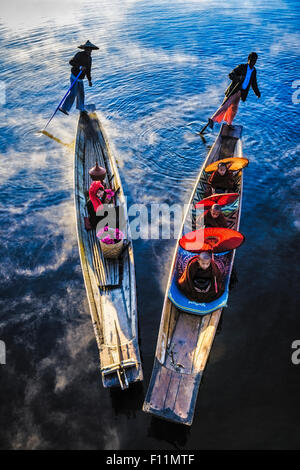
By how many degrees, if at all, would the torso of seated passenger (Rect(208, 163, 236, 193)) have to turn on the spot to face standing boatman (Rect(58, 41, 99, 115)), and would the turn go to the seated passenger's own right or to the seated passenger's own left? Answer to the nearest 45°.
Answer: approximately 135° to the seated passenger's own right

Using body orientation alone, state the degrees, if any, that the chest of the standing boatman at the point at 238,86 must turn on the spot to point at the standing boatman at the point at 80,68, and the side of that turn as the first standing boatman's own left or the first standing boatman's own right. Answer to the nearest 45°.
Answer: approximately 135° to the first standing boatman's own right

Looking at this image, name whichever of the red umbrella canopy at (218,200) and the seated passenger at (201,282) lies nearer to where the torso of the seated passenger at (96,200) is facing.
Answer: the seated passenger

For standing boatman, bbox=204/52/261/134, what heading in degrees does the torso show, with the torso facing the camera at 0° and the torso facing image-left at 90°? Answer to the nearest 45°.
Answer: approximately 315°

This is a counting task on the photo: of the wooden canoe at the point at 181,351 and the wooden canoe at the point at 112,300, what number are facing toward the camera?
2

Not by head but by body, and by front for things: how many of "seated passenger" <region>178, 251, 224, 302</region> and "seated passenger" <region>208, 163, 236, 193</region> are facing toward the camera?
2

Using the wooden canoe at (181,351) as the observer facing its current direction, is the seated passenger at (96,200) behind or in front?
behind

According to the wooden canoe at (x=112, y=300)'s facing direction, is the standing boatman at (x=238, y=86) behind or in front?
behind

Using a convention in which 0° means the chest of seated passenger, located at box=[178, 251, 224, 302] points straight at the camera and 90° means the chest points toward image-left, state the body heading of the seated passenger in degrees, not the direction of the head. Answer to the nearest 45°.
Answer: approximately 0°

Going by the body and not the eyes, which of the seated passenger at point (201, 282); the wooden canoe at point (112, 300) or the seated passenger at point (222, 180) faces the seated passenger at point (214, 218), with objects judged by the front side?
the seated passenger at point (222, 180)

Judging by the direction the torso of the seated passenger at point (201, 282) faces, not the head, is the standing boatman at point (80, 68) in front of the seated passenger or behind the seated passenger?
behind

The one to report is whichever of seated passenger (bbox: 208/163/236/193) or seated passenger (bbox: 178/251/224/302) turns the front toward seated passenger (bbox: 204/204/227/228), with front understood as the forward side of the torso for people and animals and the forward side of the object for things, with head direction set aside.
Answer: seated passenger (bbox: 208/163/236/193)
